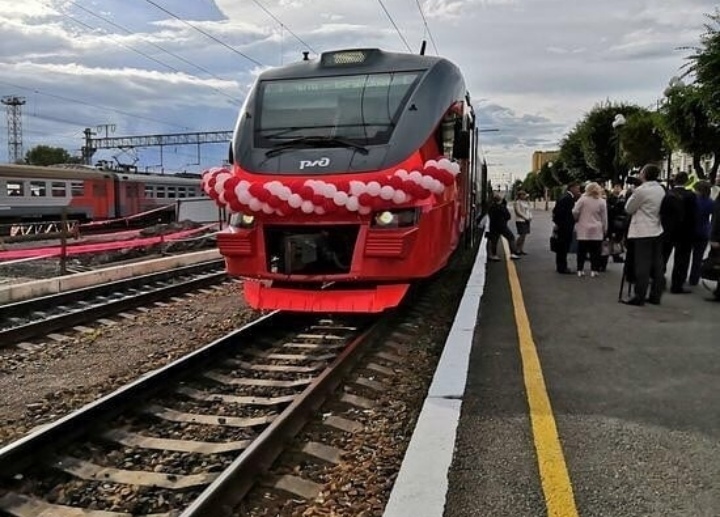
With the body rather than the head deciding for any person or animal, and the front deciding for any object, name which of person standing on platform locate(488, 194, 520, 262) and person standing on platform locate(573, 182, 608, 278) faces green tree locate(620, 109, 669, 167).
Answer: person standing on platform locate(573, 182, 608, 278)

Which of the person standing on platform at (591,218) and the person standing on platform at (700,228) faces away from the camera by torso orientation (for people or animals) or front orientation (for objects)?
the person standing on platform at (591,218)

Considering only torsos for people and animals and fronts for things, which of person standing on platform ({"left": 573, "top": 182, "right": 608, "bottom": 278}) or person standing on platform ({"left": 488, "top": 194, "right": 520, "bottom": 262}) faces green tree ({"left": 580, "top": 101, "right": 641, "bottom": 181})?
person standing on platform ({"left": 573, "top": 182, "right": 608, "bottom": 278})

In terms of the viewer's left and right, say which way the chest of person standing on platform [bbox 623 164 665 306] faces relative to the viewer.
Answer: facing away from the viewer and to the left of the viewer

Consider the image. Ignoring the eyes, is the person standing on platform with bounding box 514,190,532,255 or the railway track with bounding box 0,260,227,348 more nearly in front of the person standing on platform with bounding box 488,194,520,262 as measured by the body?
the railway track

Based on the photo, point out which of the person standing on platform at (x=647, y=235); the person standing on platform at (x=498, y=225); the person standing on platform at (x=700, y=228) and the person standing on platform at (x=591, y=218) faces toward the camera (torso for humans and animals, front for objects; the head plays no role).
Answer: the person standing on platform at (x=498, y=225)

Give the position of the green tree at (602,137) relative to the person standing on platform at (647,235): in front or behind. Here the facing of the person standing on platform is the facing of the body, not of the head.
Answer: in front

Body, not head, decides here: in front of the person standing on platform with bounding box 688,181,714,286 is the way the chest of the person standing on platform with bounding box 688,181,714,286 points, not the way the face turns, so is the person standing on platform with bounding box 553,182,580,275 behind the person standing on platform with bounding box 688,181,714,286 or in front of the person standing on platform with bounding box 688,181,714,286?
in front

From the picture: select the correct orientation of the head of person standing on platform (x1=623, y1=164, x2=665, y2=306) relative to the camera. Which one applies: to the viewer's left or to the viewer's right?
to the viewer's left
